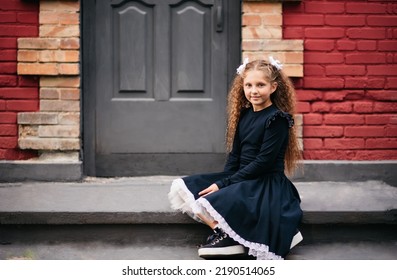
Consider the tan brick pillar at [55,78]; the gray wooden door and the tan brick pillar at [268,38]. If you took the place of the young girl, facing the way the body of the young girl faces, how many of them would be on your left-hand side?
0

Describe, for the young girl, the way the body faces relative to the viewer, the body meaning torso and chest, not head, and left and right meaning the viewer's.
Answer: facing the viewer and to the left of the viewer

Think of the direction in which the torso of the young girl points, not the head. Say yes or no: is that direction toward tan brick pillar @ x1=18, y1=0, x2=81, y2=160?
no

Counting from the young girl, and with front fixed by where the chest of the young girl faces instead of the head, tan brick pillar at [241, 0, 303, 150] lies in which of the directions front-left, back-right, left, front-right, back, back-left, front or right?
back-right

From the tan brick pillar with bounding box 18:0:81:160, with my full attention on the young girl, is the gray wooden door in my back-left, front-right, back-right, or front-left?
front-left

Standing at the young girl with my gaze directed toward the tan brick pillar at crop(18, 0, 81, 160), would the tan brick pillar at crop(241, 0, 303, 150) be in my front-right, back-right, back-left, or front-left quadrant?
front-right

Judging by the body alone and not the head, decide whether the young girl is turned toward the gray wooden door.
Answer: no
